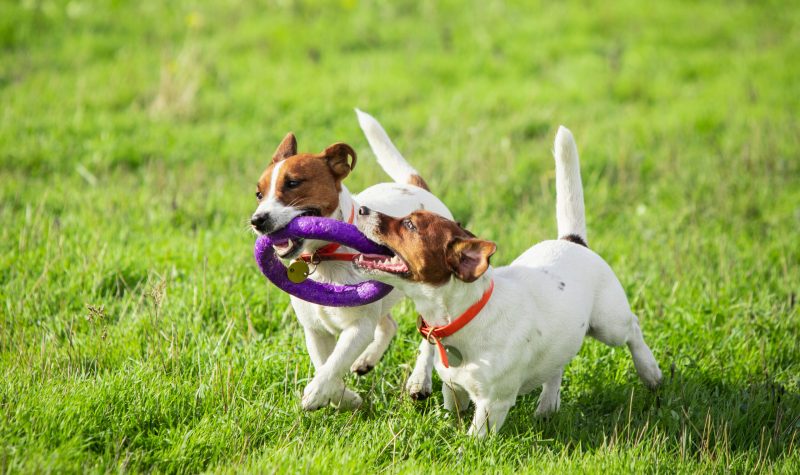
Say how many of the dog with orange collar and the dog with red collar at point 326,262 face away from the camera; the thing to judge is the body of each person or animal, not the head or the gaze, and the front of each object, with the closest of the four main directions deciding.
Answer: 0

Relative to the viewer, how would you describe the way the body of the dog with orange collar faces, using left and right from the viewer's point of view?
facing the viewer and to the left of the viewer

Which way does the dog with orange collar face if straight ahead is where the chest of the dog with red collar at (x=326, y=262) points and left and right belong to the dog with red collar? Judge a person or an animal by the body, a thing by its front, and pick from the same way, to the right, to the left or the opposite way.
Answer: the same way

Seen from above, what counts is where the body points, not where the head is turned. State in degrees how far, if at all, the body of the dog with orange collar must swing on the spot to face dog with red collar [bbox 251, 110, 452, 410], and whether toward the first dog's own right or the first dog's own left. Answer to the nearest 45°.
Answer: approximately 45° to the first dog's own right

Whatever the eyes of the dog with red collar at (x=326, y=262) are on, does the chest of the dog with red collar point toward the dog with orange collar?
no
